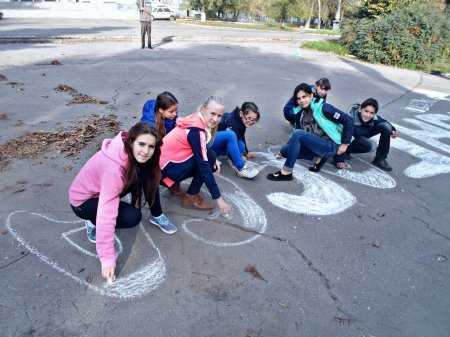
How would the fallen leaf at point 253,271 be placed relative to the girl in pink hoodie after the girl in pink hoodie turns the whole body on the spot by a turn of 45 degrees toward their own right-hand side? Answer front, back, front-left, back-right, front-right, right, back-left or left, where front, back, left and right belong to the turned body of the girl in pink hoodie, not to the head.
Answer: left

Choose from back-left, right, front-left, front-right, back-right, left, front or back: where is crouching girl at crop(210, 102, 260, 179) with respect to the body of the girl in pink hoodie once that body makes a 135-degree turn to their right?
back-right

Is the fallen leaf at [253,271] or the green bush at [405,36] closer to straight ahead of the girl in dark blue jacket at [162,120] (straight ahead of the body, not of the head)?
the fallen leaf

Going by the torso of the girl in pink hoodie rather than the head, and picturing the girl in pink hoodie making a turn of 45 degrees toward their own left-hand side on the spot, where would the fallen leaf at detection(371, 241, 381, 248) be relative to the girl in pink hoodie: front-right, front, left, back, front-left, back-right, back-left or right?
front
